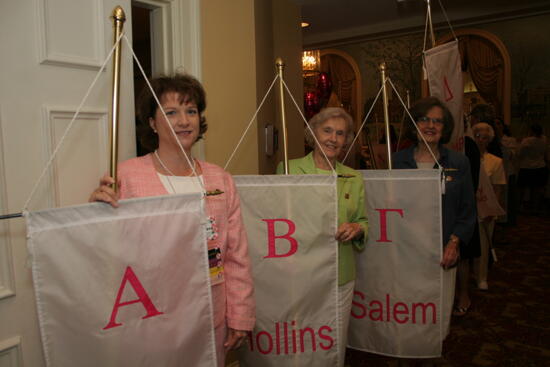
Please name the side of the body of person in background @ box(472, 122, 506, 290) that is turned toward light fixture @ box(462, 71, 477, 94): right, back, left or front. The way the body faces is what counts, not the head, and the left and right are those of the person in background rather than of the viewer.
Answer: back

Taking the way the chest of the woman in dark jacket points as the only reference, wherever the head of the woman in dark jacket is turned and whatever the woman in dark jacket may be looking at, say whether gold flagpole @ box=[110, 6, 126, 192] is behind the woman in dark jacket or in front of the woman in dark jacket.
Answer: in front

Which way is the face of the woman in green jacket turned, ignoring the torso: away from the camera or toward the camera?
toward the camera

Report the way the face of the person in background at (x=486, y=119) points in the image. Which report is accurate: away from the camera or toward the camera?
toward the camera

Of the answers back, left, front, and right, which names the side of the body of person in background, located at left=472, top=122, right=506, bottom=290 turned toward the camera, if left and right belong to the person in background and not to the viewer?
front

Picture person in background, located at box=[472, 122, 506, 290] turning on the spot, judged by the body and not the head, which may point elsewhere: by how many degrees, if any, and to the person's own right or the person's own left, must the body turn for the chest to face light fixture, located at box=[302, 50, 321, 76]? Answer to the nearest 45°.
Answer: approximately 135° to the person's own right

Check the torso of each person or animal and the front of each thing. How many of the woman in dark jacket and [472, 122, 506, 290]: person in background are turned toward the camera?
2

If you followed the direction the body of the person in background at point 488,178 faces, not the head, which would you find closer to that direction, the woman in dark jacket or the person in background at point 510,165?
the woman in dark jacket

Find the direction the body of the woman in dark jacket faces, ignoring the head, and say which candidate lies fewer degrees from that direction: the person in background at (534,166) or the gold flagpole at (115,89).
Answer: the gold flagpole

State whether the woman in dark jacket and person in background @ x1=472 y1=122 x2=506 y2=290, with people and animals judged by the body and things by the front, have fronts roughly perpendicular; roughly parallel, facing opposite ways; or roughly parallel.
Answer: roughly parallel

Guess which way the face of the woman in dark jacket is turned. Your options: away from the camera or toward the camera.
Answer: toward the camera

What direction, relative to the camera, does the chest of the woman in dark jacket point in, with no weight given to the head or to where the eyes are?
toward the camera

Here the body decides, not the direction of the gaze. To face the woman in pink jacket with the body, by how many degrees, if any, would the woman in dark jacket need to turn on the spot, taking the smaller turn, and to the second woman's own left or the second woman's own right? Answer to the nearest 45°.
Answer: approximately 45° to the second woman's own right

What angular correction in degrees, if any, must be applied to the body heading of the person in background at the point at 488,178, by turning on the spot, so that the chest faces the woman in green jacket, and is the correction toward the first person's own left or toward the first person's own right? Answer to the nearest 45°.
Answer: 0° — they already face them

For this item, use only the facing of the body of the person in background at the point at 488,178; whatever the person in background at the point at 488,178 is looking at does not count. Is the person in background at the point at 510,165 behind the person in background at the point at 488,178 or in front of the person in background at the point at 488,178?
behind

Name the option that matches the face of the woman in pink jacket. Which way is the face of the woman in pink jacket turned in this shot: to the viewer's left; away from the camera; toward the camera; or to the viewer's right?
toward the camera
